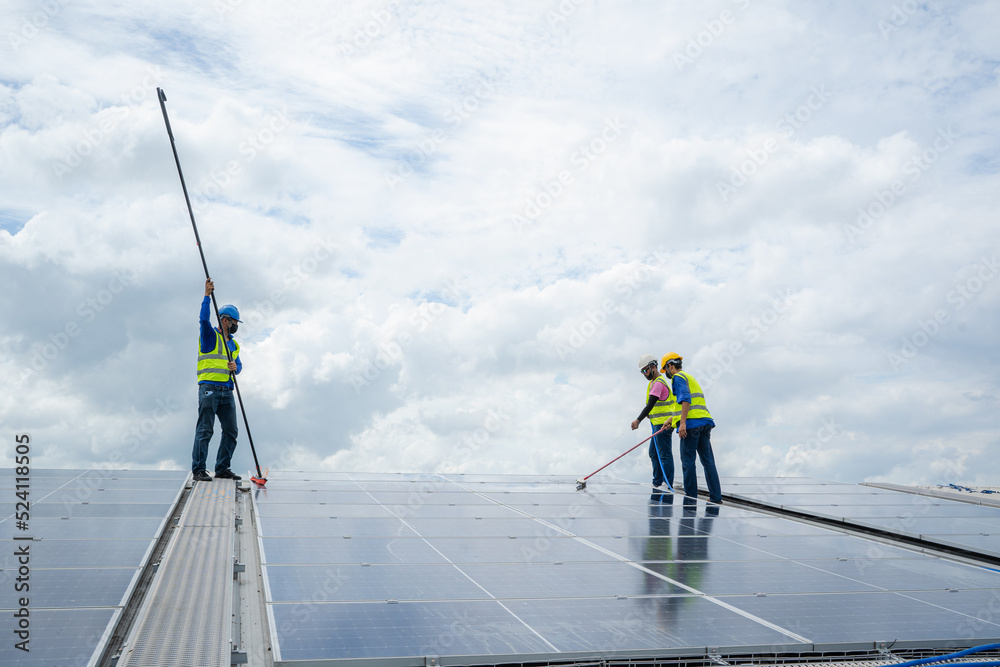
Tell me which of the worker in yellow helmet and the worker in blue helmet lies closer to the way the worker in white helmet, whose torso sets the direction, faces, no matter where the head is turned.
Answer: the worker in blue helmet

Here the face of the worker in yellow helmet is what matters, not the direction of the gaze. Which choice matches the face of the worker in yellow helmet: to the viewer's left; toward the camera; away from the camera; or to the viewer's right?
to the viewer's left

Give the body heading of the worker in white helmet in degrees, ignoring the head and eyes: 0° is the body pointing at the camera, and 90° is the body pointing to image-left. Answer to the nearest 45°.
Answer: approximately 90°

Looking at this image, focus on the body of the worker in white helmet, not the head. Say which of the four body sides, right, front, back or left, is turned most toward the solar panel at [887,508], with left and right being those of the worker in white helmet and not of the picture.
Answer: back

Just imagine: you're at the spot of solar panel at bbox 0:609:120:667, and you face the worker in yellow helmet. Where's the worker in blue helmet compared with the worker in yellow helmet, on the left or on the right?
left

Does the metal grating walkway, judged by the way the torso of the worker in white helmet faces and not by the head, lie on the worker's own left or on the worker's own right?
on the worker's own left

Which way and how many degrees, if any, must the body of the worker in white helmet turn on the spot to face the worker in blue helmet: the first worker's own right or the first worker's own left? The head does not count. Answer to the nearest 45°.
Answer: approximately 45° to the first worker's own left

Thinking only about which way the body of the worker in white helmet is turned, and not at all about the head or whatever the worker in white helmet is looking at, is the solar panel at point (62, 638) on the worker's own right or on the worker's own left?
on the worker's own left
